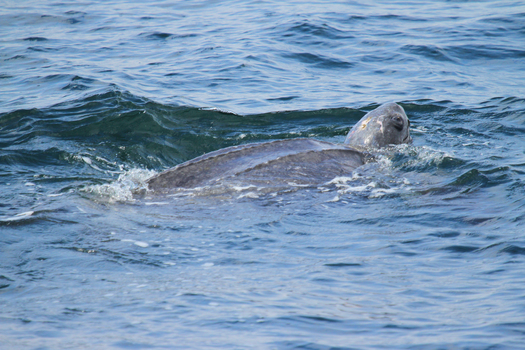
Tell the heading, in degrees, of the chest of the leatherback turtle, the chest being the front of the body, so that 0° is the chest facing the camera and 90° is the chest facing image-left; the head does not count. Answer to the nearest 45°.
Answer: approximately 270°
